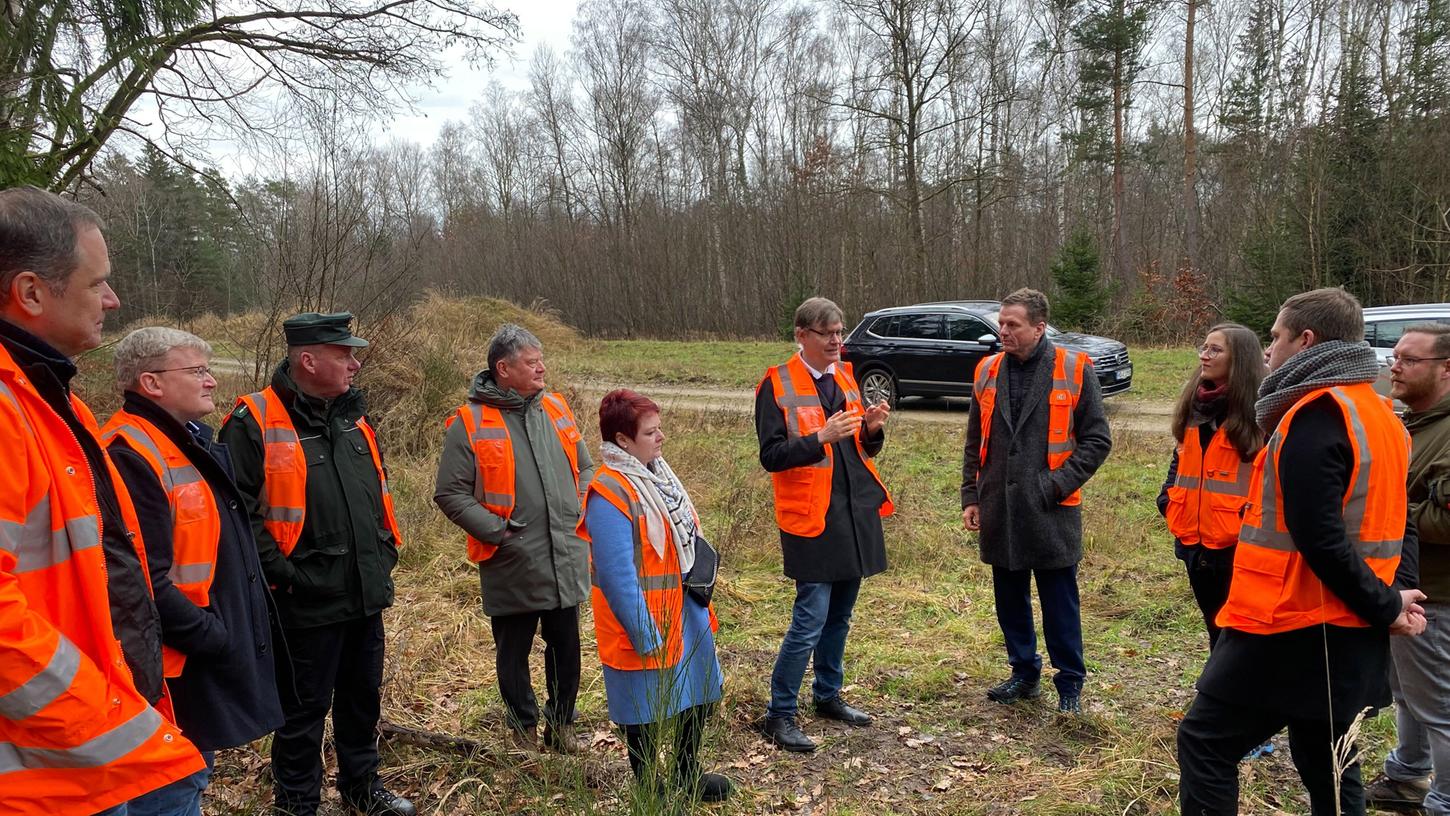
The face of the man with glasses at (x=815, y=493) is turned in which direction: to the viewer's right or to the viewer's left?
to the viewer's right

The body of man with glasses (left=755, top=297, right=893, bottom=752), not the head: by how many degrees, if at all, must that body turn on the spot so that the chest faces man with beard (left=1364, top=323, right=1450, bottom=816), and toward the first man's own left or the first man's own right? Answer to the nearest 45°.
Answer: approximately 45° to the first man's own left

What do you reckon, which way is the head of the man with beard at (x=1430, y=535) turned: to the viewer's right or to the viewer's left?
to the viewer's left

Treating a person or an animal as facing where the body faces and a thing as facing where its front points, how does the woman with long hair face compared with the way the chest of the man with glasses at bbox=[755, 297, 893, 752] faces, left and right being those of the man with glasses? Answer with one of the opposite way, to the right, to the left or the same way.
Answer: to the right

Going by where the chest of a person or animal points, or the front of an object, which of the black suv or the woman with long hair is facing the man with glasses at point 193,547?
the woman with long hair

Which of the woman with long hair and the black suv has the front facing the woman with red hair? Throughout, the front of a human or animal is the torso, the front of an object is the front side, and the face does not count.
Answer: the woman with long hair

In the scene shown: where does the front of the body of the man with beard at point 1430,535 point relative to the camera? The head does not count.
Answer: to the viewer's left

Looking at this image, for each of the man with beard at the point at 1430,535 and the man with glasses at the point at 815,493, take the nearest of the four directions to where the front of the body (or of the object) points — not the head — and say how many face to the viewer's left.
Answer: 1

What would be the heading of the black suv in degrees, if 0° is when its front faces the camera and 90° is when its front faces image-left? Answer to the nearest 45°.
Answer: approximately 270°
